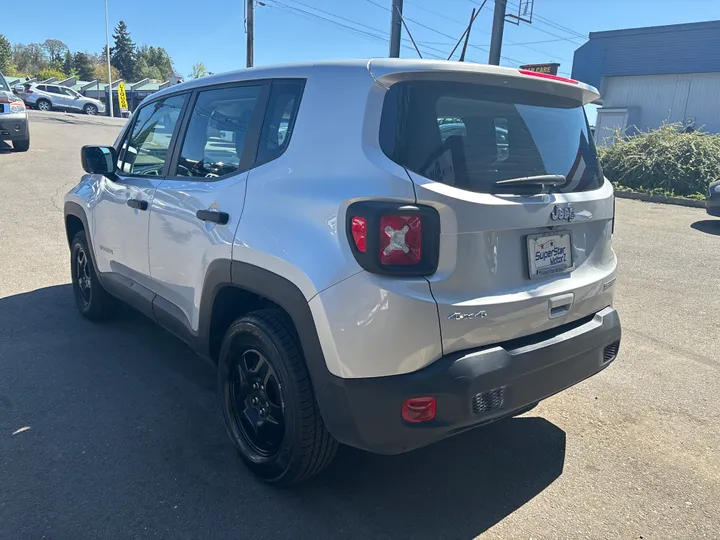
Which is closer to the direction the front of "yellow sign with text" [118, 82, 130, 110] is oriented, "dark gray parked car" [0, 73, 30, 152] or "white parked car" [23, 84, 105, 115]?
the dark gray parked car

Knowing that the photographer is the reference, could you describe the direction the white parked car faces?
facing to the right of the viewer

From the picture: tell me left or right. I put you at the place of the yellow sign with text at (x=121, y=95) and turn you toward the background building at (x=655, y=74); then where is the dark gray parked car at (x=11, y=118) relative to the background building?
right

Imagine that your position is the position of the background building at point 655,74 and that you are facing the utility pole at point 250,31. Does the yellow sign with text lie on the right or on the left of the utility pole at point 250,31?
right

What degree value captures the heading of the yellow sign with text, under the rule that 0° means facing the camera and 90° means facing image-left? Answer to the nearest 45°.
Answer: approximately 0°

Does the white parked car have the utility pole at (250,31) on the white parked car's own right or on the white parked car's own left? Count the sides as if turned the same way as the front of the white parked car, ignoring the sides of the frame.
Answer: on the white parked car's own right

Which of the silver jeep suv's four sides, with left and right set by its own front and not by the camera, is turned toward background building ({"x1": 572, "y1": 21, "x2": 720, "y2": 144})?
right

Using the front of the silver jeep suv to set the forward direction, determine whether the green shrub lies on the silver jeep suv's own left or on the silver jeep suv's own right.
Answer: on the silver jeep suv's own right

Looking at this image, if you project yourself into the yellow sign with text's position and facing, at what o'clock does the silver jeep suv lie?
The silver jeep suv is roughly at 12 o'clock from the yellow sign with text.

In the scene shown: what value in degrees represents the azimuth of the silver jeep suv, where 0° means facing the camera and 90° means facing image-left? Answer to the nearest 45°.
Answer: approximately 135°

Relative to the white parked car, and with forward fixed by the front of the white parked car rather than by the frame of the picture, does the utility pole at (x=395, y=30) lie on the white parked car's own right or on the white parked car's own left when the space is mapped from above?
on the white parked car's own right

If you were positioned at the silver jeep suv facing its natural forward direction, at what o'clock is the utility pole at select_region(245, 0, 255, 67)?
The utility pole is roughly at 1 o'clock from the silver jeep suv.
